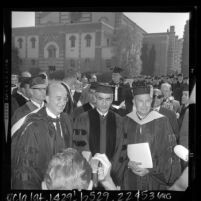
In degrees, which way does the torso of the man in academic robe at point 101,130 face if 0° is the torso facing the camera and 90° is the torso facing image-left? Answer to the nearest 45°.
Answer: approximately 0°
